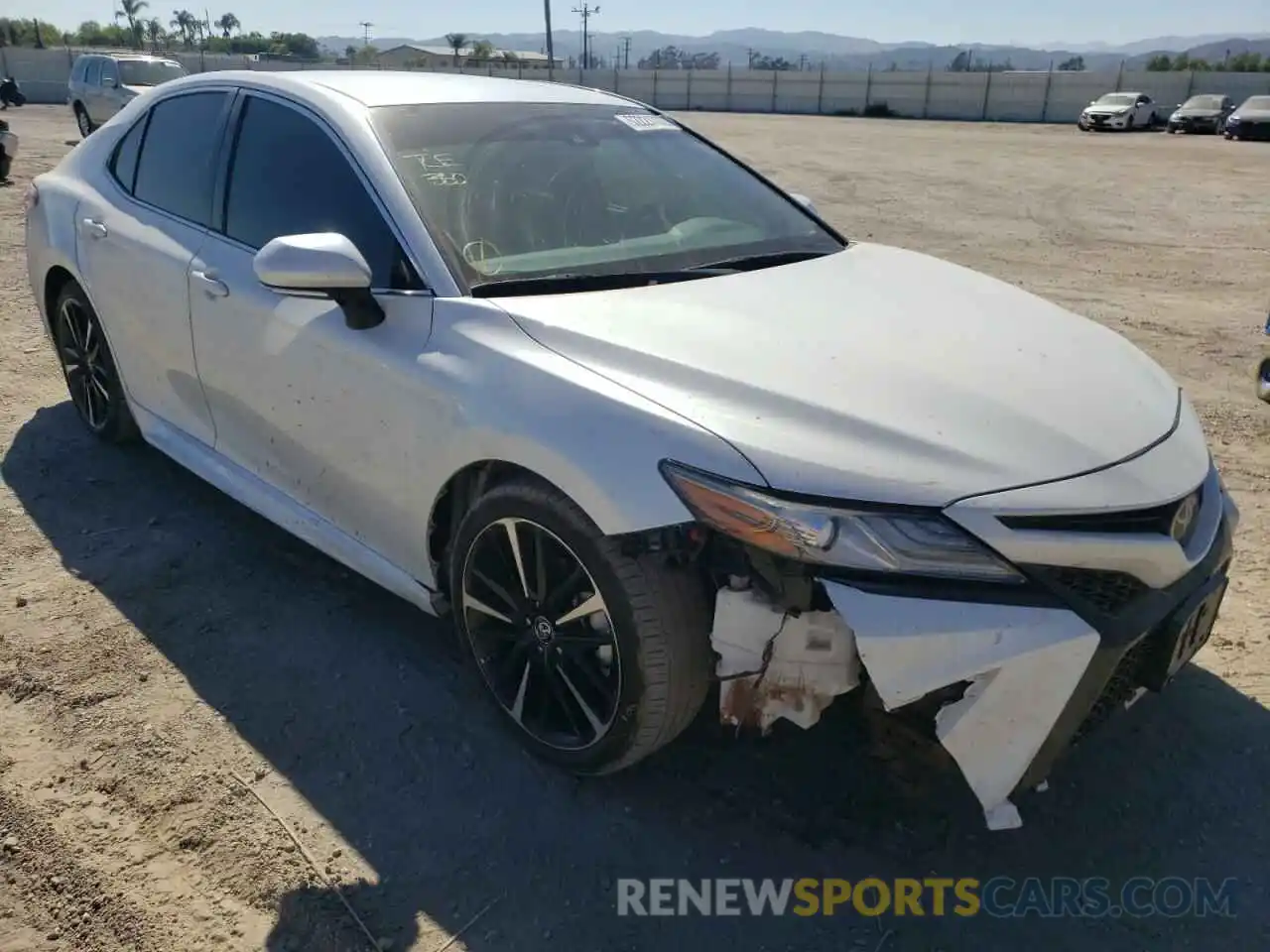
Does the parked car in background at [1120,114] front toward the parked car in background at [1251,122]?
no

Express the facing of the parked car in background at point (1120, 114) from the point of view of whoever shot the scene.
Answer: facing the viewer and to the left of the viewer

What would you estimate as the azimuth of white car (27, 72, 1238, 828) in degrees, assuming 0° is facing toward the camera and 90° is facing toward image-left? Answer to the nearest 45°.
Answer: approximately 315°

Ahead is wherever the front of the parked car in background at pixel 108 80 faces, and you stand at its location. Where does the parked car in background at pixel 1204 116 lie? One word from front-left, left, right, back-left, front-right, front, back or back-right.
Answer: front-left

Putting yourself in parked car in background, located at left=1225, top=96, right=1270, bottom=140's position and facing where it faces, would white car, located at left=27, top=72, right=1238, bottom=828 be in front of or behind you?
in front

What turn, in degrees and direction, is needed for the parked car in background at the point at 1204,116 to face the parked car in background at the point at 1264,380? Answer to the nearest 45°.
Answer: approximately 45° to its left

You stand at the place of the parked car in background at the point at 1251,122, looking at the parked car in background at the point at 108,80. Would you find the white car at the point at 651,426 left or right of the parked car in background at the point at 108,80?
left

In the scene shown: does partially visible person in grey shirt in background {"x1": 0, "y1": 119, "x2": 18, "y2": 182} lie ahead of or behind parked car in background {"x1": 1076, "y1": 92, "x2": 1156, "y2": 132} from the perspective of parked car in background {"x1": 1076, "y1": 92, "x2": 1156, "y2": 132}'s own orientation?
ahead

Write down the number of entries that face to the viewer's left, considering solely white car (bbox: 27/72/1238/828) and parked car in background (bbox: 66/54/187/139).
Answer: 0

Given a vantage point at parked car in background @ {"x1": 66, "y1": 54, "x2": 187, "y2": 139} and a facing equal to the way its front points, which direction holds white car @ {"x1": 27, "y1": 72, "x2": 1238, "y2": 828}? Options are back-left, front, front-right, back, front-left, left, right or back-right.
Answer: front-right

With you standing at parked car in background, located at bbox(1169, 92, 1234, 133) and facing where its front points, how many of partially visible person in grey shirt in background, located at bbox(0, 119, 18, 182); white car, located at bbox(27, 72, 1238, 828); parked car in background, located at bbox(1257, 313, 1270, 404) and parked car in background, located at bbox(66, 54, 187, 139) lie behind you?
0

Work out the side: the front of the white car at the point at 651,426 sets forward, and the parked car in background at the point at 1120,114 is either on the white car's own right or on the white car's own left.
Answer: on the white car's own left

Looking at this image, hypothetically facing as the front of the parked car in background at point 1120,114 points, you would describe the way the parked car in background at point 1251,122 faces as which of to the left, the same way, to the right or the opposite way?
the same way

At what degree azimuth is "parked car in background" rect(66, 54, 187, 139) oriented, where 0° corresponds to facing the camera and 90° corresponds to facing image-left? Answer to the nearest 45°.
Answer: approximately 315°

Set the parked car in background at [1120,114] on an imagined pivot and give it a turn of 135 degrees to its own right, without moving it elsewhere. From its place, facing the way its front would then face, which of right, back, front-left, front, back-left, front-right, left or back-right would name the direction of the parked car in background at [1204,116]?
right

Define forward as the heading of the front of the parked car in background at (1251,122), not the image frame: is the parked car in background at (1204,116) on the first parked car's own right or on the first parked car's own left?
on the first parked car's own right

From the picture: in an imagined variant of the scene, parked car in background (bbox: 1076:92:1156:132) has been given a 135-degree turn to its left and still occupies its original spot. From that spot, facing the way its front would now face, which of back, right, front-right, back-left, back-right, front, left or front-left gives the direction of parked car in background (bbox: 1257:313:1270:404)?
right
